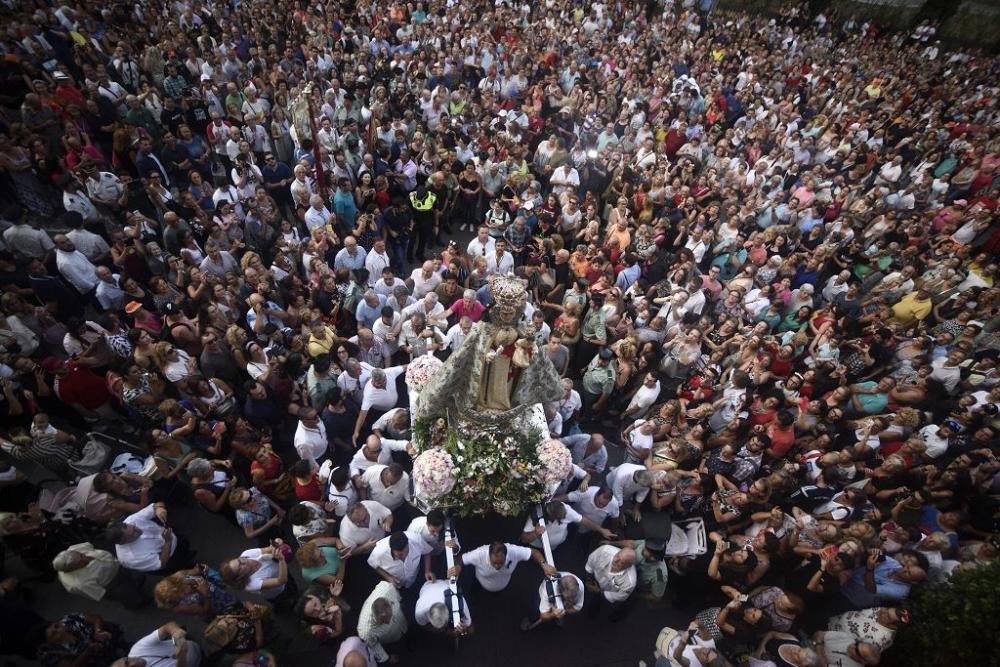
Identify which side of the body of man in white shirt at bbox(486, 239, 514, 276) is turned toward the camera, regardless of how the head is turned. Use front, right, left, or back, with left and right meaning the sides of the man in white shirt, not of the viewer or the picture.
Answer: front

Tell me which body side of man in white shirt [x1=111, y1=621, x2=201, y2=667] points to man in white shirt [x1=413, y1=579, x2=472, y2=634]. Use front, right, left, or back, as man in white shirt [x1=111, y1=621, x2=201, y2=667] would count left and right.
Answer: front

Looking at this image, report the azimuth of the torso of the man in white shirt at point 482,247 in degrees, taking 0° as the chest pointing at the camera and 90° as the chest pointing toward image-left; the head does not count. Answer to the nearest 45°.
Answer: approximately 0°

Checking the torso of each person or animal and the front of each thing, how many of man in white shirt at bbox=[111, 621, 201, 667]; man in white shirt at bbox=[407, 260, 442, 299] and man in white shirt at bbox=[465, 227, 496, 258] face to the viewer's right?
1

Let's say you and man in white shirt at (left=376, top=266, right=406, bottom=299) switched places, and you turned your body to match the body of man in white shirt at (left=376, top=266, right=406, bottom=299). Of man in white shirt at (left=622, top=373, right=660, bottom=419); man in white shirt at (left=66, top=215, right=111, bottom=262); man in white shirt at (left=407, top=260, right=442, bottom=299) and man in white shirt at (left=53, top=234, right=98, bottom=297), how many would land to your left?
2

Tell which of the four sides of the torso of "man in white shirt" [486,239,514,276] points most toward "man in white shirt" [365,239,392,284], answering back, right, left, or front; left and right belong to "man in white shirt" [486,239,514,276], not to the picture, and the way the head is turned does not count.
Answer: right

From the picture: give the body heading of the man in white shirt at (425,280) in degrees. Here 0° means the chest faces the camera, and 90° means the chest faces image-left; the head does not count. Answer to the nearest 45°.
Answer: approximately 0°

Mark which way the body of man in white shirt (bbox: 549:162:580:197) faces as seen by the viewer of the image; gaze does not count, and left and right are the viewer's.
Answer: facing the viewer
